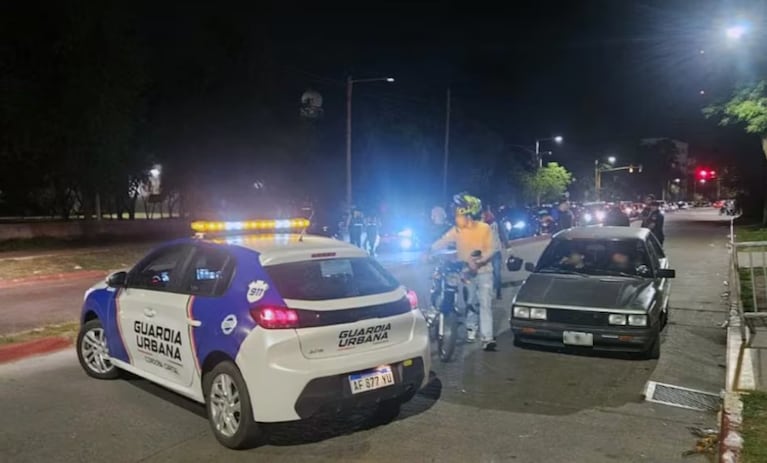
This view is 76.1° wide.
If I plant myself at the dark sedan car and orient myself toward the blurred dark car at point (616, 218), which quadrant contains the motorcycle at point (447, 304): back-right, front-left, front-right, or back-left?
back-left

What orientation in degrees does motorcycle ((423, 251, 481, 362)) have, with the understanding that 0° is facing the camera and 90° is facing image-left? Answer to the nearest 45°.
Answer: approximately 0°

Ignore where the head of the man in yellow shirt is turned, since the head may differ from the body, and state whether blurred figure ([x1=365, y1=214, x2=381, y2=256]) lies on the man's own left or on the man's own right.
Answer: on the man's own right

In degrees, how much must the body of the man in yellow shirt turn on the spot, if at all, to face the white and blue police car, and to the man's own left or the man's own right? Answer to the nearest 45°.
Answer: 0° — they already face it

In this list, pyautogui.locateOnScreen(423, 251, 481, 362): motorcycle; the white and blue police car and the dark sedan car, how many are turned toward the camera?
2

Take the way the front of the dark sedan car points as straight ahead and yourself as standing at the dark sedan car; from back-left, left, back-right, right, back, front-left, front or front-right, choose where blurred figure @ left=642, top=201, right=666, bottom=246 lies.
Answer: back

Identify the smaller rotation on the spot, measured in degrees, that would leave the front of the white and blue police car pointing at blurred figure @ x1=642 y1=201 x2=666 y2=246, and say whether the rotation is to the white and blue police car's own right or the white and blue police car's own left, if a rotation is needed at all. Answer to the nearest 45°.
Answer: approximately 90° to the white and blue police car's own right

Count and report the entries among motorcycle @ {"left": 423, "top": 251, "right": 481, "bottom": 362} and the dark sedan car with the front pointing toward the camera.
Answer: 2
